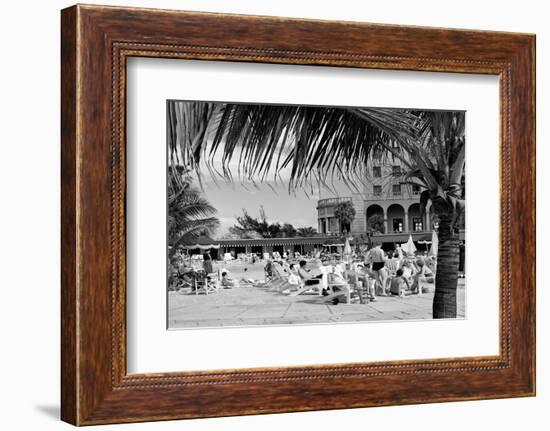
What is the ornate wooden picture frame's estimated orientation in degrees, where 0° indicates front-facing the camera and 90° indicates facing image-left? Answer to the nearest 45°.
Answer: approximately 315°
